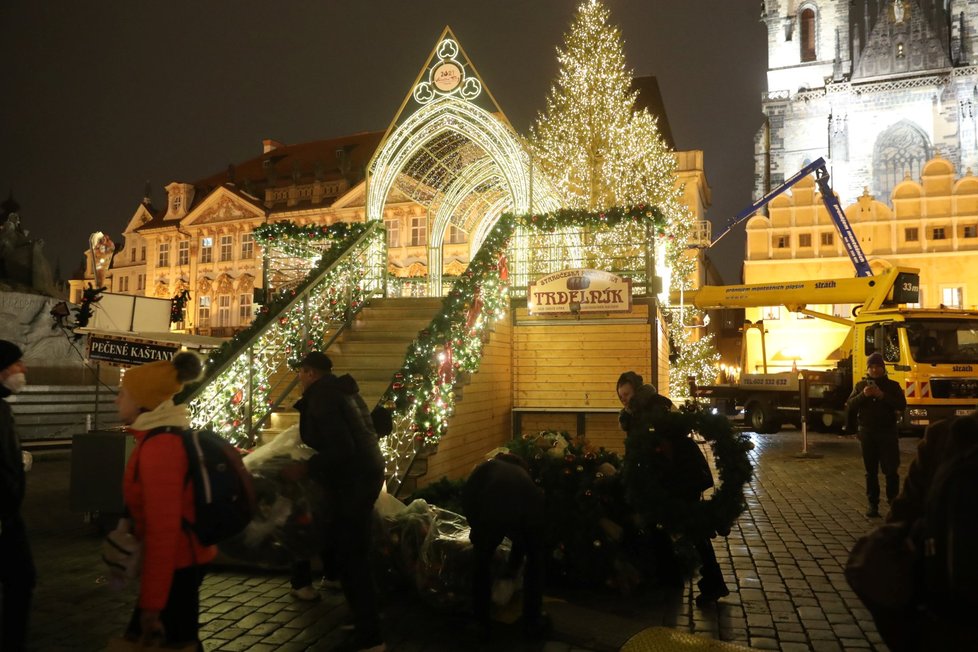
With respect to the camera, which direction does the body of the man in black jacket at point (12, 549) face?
to the viewer's right

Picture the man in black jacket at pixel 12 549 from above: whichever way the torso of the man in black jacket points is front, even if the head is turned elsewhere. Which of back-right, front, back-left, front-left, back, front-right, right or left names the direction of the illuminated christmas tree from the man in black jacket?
front-left

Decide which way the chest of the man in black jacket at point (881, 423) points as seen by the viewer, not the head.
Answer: toward the camera

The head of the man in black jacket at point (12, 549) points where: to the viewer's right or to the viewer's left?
to the viewer's right

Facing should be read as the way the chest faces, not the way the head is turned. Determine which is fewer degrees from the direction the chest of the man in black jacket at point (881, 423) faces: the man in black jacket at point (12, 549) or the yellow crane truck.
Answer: the man in black jacket

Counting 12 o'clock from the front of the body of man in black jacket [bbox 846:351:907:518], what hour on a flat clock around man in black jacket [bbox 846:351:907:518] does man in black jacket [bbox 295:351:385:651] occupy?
man in black jacket [bbox 295:351:385:651] is roughly at 1 o'clock from man in black jacket [bbox 846:351:907:518].

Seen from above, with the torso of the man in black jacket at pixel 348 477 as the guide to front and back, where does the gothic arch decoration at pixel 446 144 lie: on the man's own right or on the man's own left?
on the man's own right

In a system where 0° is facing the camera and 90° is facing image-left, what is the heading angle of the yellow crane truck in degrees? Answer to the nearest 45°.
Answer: approximately 315°
